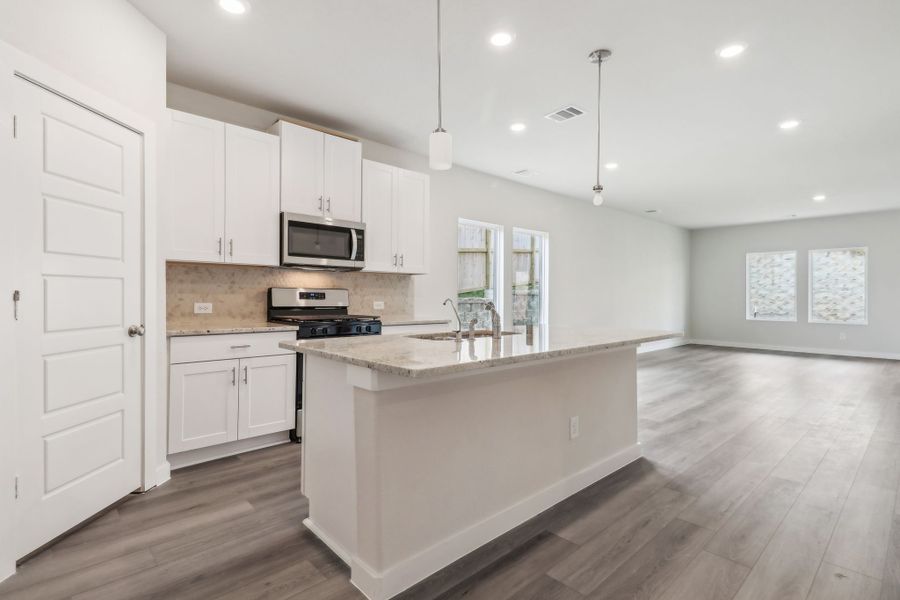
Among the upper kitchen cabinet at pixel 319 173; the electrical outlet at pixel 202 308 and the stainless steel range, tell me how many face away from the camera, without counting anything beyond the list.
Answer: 0

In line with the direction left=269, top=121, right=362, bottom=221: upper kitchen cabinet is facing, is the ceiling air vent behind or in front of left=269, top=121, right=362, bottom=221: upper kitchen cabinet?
in front

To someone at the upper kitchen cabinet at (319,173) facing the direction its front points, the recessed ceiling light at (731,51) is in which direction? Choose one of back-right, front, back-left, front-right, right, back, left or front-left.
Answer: front

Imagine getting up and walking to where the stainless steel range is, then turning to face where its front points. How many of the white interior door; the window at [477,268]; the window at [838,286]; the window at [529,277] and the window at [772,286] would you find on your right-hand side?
1

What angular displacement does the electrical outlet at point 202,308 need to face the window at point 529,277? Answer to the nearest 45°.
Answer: approximately 90° to its left

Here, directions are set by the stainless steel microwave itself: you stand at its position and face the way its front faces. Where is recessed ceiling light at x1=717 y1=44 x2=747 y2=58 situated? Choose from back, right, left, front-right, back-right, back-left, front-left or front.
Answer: front

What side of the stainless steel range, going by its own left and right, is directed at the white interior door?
right

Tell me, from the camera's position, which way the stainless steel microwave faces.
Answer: facing the viewer and to the right of the viewer

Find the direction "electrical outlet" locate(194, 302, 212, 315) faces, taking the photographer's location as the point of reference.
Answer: facing the viewer

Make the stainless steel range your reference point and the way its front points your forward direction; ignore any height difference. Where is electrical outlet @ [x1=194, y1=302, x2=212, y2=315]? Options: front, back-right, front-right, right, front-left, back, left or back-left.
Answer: back-right

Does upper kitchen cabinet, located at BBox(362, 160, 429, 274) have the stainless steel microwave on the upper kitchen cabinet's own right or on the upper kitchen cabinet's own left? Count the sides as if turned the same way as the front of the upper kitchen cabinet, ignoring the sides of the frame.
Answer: on the upper kitchen cabinet's own right

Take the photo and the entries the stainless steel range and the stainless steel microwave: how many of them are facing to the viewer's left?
0

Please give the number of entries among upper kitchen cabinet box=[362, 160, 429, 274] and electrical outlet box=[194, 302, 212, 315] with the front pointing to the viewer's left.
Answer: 0

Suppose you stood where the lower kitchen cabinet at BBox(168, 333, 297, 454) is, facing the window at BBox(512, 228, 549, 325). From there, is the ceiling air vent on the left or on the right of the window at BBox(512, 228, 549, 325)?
right
